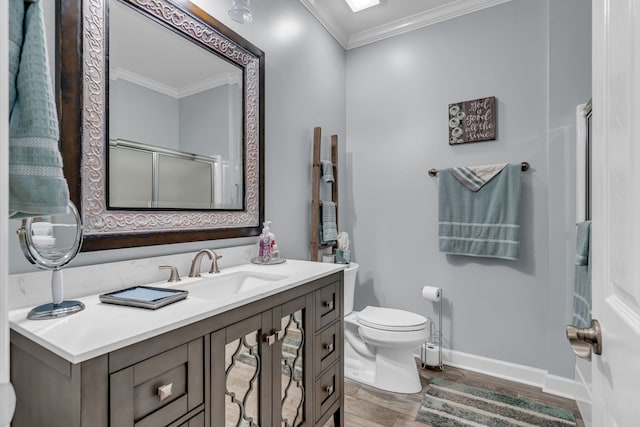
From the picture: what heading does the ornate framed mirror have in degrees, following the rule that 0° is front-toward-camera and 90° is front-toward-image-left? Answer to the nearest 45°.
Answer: approximately 315°

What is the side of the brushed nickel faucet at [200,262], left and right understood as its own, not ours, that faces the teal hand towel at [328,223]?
left

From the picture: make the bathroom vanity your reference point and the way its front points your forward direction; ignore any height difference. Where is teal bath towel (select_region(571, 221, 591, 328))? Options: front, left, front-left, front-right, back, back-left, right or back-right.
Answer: front-left

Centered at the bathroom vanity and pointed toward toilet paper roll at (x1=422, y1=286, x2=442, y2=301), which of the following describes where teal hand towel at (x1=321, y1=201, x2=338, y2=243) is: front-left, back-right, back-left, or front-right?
front-left

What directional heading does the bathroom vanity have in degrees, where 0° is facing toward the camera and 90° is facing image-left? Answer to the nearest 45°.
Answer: approximately 315°

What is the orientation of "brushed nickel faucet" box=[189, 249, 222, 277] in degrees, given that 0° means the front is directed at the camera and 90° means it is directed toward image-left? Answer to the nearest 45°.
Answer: approximately 315°

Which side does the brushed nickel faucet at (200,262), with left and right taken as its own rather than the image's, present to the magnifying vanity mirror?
right

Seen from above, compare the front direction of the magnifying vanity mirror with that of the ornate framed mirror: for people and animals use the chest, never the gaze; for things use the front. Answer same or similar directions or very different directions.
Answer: same or similar directions

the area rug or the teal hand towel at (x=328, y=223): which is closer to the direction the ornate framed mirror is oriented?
the area rug

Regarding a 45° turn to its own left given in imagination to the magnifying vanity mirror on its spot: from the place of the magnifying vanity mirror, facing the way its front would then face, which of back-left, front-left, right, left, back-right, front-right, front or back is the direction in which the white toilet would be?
front

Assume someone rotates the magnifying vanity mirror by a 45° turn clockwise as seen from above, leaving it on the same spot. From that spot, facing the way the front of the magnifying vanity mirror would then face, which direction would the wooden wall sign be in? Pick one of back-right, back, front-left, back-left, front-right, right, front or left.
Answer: left

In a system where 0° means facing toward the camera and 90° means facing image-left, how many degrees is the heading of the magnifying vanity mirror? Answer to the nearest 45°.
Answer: approximately 315°
